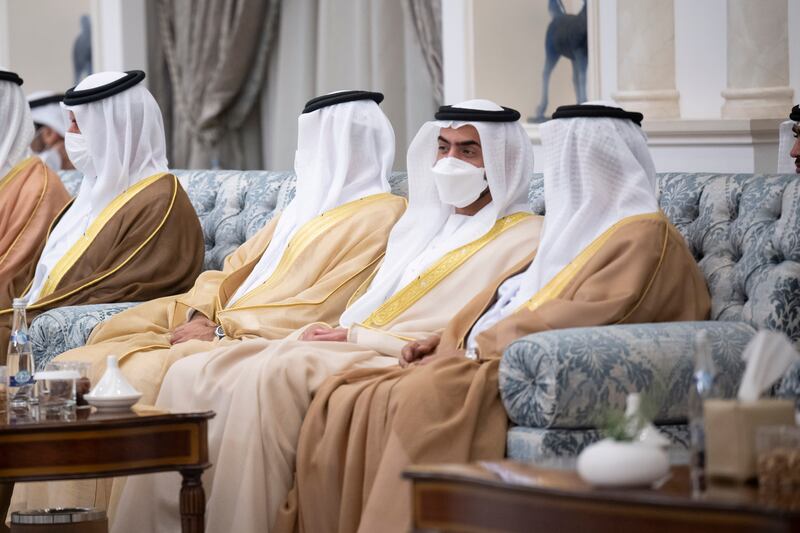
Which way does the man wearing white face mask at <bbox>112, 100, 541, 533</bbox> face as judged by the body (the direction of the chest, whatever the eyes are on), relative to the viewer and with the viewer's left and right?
facing the viewer and to the left of the viewer

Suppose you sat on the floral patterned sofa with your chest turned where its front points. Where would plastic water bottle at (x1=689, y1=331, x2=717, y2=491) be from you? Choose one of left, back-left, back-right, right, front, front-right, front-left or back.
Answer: front-left

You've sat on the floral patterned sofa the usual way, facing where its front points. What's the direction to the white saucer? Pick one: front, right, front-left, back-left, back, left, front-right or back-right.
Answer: front-right

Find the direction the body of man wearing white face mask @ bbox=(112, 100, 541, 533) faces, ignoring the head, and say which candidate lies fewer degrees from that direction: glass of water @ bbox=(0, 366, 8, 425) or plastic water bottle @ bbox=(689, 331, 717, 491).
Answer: the glass of water

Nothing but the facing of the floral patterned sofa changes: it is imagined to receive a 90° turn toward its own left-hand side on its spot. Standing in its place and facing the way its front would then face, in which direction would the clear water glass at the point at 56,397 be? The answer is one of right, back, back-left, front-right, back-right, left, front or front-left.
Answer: back-right

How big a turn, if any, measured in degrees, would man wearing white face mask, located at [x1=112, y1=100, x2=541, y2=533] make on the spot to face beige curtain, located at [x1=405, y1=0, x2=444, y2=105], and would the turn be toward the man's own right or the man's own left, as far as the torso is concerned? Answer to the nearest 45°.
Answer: approximately 135° to the man's own right

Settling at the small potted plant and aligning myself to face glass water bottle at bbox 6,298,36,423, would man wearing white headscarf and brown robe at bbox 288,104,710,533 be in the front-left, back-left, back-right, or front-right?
front-right

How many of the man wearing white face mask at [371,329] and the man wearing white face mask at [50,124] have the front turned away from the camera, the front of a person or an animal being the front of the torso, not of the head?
0

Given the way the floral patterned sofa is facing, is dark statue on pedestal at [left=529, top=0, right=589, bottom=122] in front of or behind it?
behind

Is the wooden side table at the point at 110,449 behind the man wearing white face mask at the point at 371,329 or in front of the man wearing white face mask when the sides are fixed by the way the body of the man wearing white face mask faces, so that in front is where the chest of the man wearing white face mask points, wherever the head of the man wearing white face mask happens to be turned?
in front

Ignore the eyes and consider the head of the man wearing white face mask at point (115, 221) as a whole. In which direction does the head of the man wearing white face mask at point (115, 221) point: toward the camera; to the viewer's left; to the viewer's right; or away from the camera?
to the viewer's left

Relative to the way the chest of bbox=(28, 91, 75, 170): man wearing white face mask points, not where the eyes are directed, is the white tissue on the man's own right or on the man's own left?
on the man's own left
